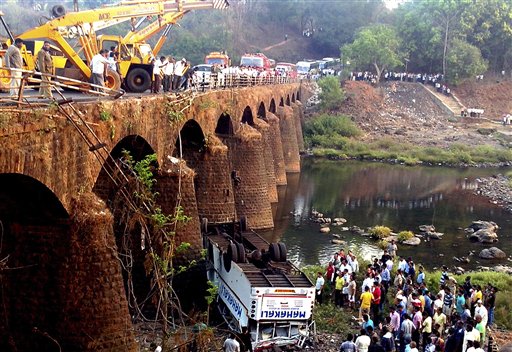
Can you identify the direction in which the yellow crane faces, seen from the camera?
facing to the right of the viewer

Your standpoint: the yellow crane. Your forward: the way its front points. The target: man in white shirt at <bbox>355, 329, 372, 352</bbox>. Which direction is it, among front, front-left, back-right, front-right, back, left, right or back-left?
front-right

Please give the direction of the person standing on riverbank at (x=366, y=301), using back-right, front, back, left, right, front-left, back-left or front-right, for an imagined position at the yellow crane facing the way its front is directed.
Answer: front-right

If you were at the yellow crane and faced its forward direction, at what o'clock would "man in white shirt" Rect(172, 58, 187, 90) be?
The man in white shirt is roughly at 11 o'clock from the yellow crane.

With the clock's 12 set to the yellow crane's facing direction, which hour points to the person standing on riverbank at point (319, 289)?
The person standing on riverbank is roughly at 1 o'clock from the yellow crane.
